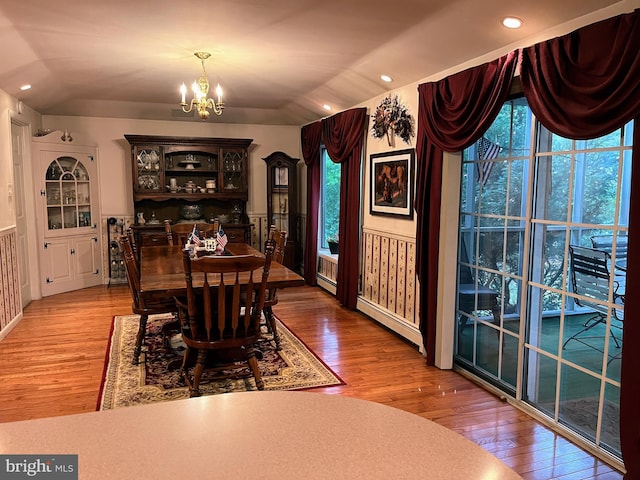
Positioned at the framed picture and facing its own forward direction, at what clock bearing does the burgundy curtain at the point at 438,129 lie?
The burgundy curtain is roughly at 10 o'clock from the framed picture.

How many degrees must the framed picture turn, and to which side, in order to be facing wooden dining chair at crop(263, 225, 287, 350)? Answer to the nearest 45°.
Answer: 0° — it already faces it

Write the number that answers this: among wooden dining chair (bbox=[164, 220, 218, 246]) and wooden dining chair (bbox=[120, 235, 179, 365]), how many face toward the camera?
1

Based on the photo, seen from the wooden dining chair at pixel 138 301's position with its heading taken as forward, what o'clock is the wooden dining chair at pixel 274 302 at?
the wooden dining chair at pixel 274 302 is roughly at 12 o'clock from the wooden dining chair at pixel 138 301.

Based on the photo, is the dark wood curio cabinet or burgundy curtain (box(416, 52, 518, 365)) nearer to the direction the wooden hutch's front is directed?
the burgundy curtain

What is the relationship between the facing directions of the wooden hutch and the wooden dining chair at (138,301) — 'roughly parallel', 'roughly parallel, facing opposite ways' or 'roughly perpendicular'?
roughly perpendicular

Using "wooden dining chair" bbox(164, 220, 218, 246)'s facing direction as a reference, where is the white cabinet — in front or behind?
behind

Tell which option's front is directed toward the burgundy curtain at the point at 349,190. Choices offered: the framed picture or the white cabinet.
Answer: the white cabinet

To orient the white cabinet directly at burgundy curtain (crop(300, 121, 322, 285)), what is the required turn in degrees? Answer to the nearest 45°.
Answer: approximately 45° to its left

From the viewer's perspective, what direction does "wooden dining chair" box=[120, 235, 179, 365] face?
to the viewer's right
